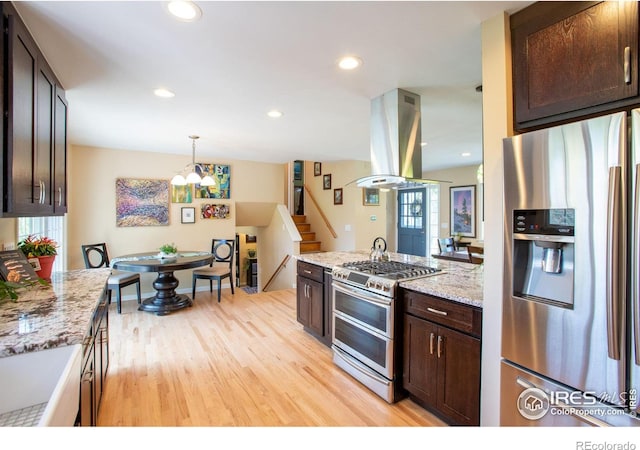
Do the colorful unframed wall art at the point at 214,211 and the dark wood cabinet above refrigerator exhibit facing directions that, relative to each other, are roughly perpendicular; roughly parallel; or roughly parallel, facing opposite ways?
roughly perpendicular

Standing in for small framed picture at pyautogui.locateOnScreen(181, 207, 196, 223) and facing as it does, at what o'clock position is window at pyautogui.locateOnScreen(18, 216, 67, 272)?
The window is roughly at 2 o'clock from the small framed picture.

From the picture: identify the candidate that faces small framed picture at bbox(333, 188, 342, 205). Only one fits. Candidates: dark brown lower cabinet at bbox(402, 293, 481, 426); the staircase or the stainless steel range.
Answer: the staircase

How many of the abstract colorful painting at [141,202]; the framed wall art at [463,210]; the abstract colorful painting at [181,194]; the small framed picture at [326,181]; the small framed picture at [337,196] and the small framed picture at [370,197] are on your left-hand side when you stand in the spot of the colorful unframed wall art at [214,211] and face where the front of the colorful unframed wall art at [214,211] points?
4

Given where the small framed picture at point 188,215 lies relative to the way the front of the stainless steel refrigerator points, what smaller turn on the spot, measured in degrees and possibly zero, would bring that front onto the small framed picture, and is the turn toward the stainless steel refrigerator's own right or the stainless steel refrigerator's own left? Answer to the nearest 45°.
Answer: approximately 45° to the stainless steel refrigerator's own right
